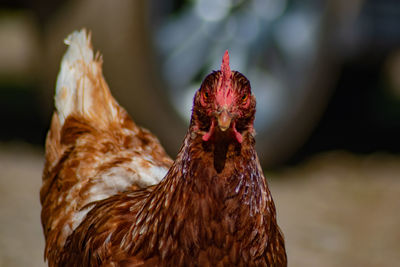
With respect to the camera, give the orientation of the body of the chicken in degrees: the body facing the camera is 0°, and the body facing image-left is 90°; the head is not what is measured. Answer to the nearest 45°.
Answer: approximately 315°
